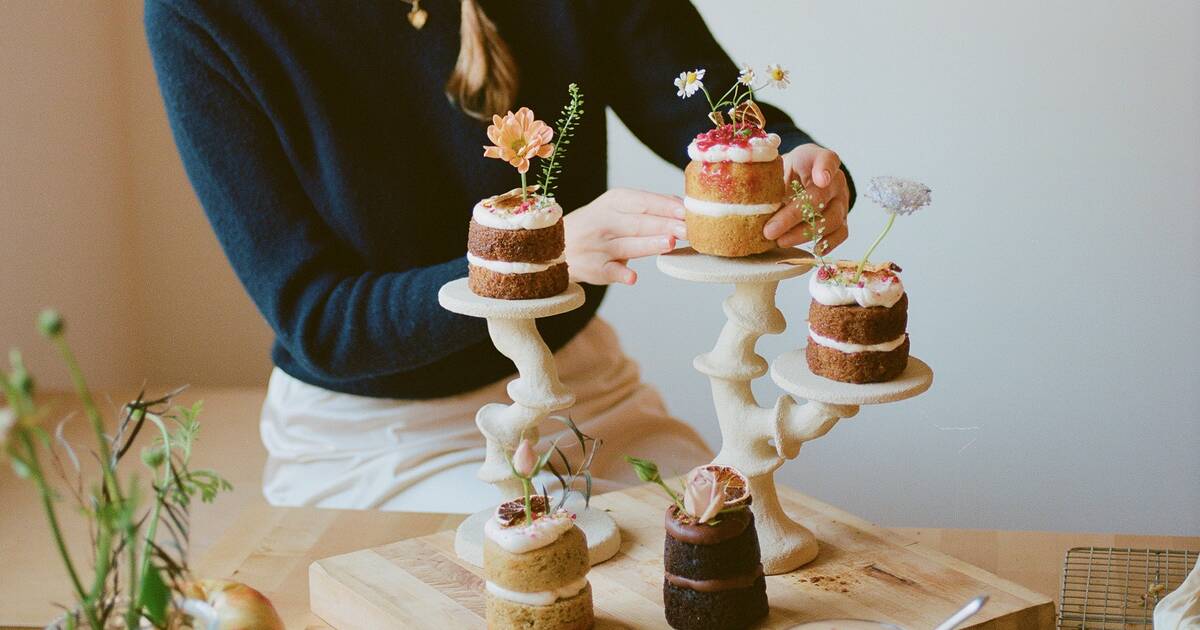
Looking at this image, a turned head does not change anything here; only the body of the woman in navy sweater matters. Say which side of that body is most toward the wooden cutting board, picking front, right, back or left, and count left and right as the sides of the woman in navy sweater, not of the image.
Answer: front

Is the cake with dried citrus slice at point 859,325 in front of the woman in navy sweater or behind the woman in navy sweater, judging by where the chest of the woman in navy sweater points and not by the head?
in front

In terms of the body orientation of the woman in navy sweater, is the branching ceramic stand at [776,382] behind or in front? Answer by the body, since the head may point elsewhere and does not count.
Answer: in front

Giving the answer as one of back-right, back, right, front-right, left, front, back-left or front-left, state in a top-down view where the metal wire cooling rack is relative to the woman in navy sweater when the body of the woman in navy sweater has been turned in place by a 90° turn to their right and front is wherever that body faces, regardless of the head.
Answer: left

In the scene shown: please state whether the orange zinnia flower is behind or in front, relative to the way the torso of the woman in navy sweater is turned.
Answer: in front

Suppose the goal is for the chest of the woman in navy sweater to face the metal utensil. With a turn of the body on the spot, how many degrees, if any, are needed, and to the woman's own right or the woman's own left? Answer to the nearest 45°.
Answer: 0° — they already face it

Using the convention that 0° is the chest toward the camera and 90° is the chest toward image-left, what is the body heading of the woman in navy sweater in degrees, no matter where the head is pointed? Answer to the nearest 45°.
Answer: approximately 315°
